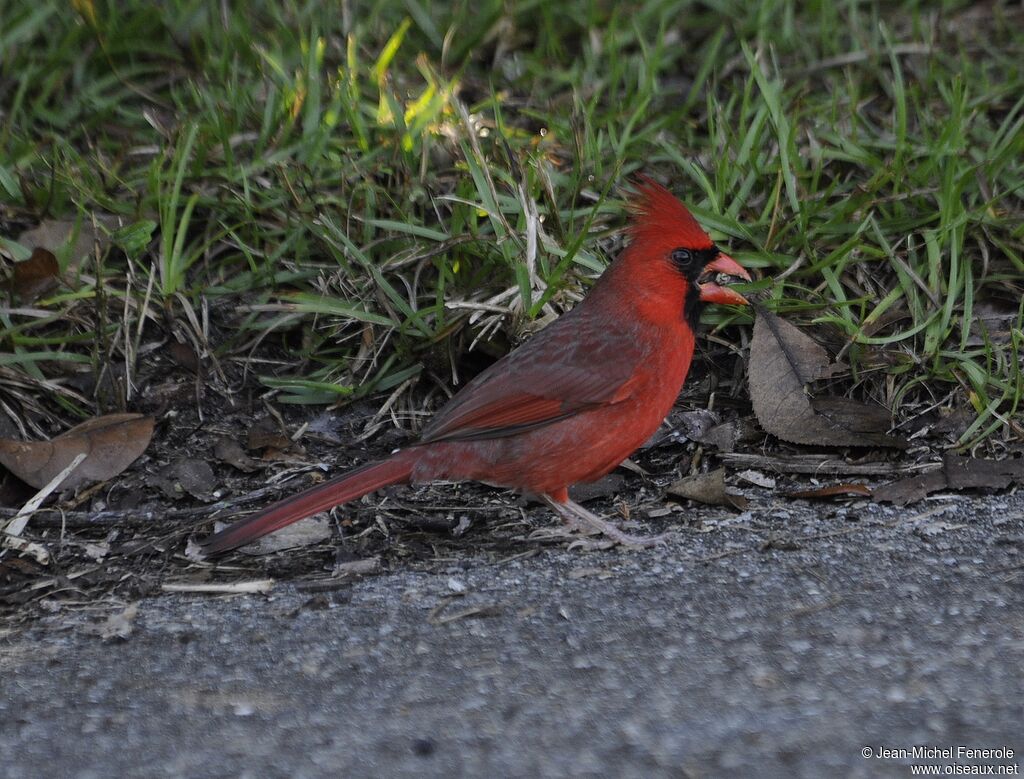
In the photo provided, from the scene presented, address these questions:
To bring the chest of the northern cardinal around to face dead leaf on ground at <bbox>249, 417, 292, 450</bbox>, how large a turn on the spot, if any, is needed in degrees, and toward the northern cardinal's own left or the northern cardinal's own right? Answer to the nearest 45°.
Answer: approximately 135° to the northern cardinal's own left

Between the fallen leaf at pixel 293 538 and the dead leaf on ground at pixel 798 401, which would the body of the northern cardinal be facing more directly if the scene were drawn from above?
the dead leaf on ground

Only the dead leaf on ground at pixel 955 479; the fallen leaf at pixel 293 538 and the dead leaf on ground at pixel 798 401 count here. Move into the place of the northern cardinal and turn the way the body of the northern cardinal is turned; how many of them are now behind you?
1

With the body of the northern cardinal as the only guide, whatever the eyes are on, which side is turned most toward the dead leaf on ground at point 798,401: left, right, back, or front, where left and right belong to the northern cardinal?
front

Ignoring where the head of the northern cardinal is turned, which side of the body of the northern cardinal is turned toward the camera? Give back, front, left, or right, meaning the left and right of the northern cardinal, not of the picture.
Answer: right

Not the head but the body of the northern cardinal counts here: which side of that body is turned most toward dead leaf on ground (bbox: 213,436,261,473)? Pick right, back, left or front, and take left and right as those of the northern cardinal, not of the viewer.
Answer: back

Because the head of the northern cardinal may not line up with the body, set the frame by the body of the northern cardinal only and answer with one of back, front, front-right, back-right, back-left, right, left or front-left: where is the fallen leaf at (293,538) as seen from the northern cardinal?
back

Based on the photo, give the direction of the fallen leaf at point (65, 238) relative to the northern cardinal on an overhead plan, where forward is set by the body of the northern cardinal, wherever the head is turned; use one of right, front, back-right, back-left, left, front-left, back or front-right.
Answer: back-left
